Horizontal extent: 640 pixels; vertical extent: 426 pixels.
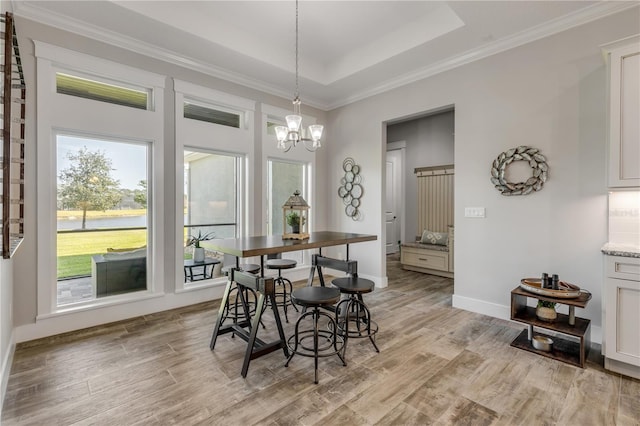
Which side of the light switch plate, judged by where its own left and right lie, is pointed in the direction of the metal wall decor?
right

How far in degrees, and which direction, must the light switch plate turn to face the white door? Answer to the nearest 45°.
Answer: approximately 135° to its right

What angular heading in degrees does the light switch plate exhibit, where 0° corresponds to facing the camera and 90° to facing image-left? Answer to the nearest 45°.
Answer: approximately 0°

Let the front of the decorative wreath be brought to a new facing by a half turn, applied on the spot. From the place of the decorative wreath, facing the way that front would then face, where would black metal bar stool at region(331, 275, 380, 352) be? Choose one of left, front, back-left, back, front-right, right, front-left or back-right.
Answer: back-left

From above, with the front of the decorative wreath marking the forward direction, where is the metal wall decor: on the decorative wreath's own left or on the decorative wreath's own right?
on the decorative wreath's own right

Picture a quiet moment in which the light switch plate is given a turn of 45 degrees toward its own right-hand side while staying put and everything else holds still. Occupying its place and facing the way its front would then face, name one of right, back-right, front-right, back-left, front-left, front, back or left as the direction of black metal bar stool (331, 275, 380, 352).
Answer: front

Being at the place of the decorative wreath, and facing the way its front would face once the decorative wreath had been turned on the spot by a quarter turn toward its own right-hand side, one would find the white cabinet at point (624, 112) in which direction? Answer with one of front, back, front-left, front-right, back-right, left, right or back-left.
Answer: back-left

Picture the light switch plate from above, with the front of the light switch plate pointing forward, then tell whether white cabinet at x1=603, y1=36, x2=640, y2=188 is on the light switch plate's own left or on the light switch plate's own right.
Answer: on the light switch plate's own left

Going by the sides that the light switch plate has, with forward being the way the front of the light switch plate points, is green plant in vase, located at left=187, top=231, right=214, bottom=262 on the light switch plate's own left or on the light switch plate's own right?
on the light switch plate's own right

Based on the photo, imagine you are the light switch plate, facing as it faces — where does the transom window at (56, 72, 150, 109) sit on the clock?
The transom window is roughly at 2 o'clock from the light switch plate.

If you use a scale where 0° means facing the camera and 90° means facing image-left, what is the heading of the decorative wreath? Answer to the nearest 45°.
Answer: approximately 0°

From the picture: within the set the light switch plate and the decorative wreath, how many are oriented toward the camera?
2
